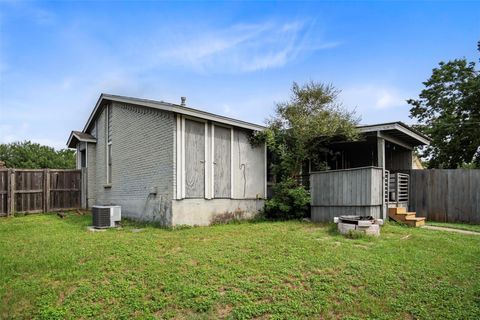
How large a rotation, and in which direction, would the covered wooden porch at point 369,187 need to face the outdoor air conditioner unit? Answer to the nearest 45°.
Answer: approximately 90° to its right

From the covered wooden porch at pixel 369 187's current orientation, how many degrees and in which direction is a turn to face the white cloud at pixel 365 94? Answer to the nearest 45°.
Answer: approximately 135° to its left

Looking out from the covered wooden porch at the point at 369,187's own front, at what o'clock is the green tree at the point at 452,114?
The green tree is roughly at 8 o'clock from the covered wooden porch.

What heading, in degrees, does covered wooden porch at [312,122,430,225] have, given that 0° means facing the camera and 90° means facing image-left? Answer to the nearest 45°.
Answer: approximately 315°
